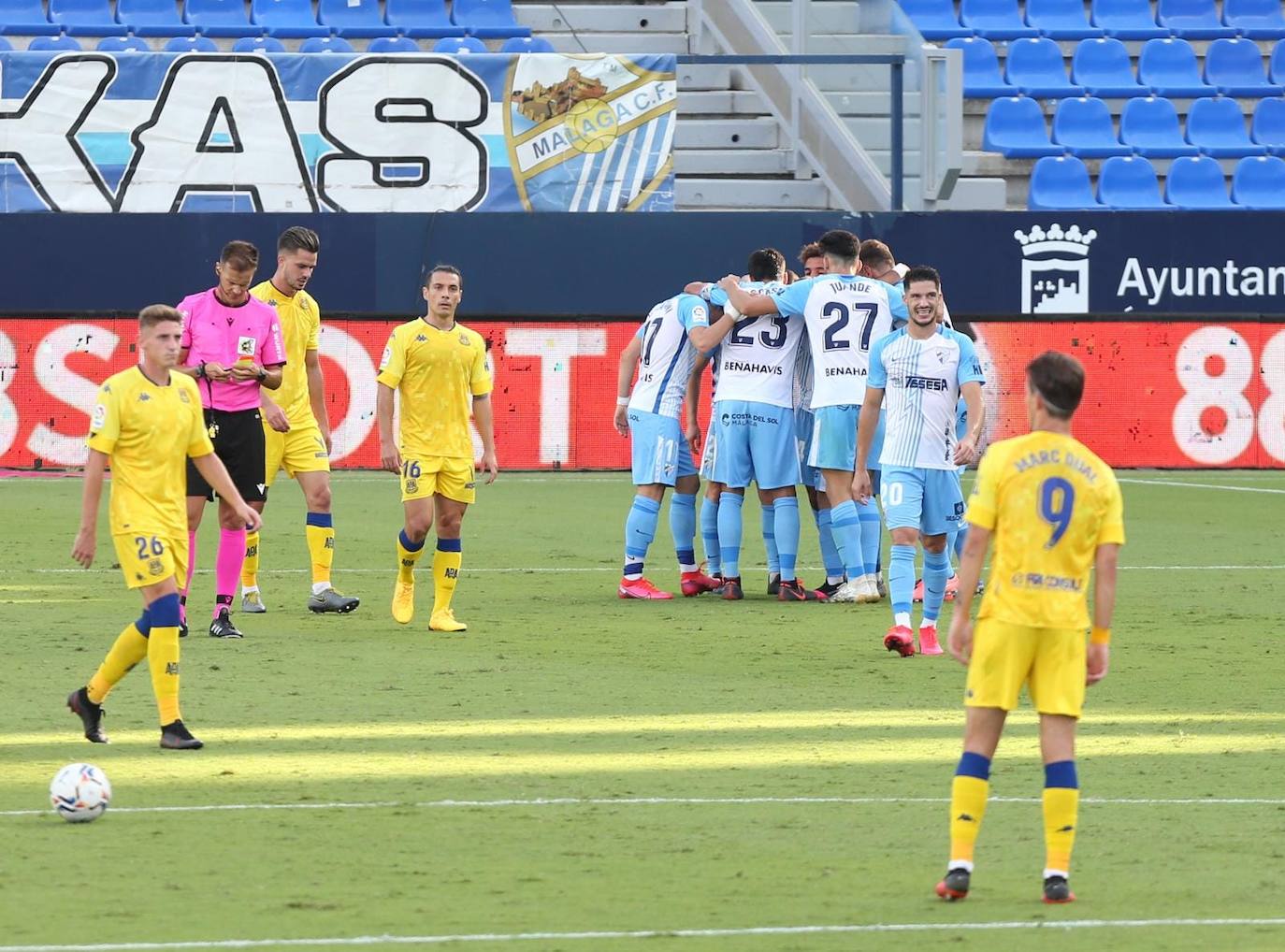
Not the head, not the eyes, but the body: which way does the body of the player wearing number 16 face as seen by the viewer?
toward the camera

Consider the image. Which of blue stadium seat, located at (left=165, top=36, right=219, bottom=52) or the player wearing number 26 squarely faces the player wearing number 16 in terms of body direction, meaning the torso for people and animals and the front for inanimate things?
the blue stadium seat

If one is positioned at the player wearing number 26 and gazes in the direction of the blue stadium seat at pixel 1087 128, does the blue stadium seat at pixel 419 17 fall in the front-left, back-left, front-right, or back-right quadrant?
front-left

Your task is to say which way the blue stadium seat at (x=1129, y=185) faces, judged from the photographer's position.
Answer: facing the viewer and to the right of the viewer

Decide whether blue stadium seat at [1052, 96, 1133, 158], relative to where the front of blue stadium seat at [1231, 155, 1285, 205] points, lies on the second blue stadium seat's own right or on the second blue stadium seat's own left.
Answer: on the second blue stadium seat's own right

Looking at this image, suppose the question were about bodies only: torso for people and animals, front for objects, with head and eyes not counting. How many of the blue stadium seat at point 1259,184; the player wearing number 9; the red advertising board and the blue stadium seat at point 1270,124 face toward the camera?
3

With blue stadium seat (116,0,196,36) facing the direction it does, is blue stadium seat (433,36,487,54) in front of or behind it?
in front

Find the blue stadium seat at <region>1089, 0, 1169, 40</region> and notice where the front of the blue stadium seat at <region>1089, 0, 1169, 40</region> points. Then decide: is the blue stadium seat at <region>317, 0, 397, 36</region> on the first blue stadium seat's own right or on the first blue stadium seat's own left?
on the first blue stadium seat's own right

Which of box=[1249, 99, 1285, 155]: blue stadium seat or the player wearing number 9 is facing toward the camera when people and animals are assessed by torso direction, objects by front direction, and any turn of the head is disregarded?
the blue stadium seat

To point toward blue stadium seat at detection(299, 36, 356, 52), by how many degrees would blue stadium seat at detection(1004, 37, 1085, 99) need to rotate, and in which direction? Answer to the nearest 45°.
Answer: approximately 90° to its right

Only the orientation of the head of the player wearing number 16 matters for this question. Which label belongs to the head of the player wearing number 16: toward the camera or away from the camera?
toward the camera

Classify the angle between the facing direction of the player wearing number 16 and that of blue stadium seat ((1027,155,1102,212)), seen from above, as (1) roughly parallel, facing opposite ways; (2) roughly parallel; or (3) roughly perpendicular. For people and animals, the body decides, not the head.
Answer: roughly parallel

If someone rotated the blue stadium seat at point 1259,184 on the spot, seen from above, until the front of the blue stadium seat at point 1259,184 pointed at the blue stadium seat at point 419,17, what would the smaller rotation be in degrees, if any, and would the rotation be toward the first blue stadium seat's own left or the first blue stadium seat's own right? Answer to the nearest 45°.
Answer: approximately 90° to the first blue stadium seat's own right

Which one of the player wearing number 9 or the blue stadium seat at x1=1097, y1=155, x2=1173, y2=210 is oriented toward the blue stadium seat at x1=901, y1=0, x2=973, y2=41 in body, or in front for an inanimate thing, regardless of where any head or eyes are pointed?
the player wearing number 9

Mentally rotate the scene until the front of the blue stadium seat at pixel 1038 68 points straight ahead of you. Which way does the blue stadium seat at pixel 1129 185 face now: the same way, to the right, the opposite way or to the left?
the same way

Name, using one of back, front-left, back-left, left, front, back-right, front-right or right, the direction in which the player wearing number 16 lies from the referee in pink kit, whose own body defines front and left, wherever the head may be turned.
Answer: left

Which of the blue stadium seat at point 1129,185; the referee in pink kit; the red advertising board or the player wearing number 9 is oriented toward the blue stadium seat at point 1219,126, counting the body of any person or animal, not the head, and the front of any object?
the player wearing number 9

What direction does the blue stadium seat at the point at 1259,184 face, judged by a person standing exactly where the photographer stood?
facing the viewer

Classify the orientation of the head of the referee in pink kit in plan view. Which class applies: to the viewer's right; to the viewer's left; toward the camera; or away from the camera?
toward the camera
